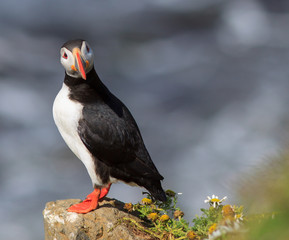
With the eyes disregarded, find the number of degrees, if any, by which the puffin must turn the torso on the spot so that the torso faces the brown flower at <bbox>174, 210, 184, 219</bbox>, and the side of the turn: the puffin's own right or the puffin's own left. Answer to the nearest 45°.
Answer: approximately 180°

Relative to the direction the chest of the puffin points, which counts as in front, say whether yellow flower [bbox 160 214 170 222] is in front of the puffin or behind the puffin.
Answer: behind

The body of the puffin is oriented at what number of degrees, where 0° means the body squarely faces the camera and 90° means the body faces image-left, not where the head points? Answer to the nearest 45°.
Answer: approximately 90°

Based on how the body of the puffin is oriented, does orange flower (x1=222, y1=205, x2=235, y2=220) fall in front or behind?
behind

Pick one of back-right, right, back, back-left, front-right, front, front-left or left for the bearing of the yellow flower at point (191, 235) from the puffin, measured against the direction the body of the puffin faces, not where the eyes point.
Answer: back-left
